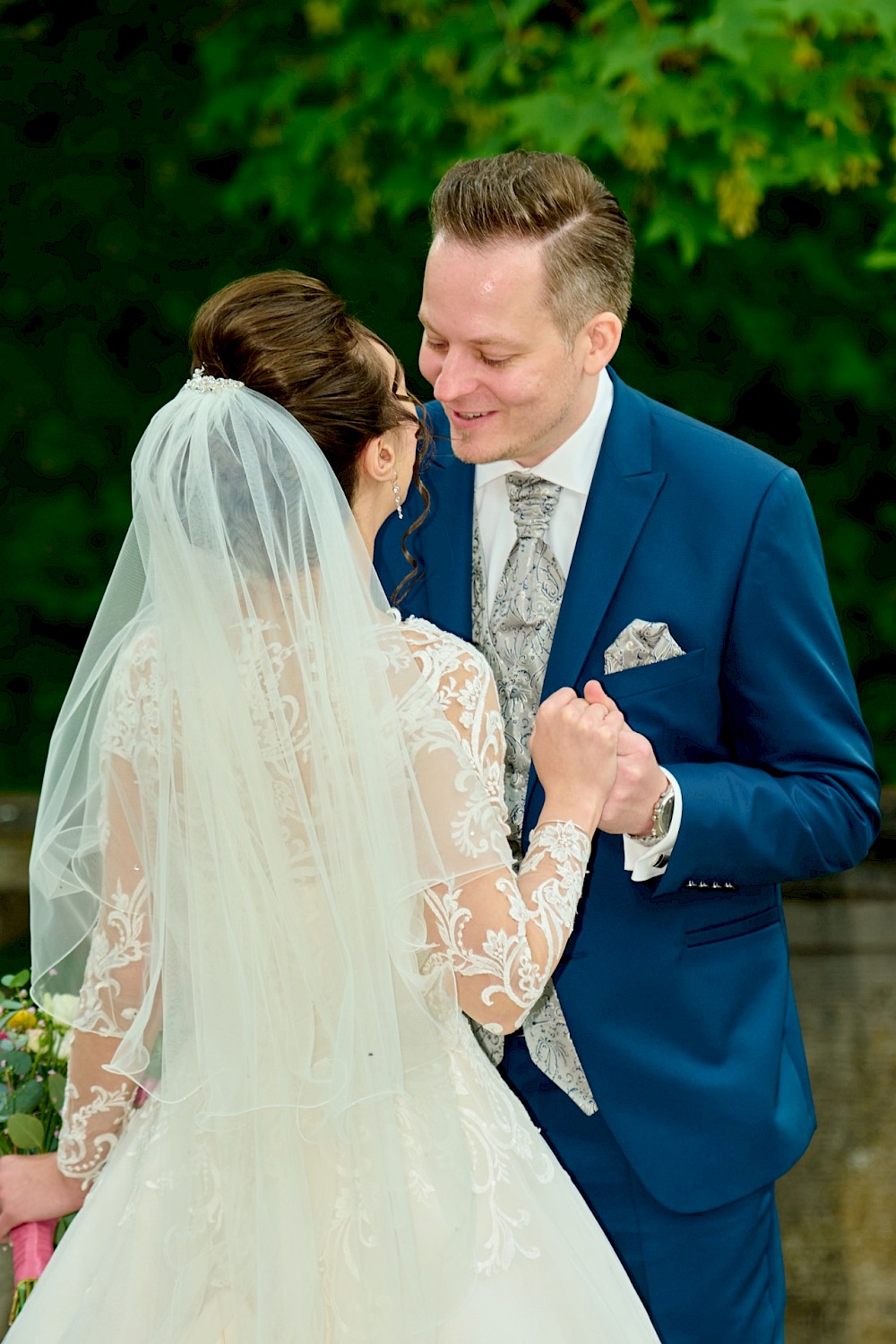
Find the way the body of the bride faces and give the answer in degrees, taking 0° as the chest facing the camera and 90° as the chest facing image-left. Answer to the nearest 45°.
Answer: approximately 180°

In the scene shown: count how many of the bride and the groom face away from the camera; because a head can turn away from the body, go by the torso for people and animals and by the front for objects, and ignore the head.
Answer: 1

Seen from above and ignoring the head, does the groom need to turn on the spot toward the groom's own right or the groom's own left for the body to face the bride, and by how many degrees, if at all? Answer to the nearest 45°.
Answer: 0° — they already face them

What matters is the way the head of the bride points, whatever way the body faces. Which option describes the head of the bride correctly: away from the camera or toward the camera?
away from the camera

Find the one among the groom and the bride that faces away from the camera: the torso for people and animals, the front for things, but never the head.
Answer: the bride

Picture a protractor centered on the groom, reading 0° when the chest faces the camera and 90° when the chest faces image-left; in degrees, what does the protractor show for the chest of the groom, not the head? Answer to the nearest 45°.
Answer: approximately 45°
